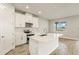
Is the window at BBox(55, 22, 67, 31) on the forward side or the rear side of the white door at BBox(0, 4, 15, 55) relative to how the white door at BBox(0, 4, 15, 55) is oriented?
on the forward side

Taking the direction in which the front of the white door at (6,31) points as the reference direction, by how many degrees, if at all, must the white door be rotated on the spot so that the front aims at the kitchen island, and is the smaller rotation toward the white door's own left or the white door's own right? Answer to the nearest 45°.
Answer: approximately 45° to the white door's own left

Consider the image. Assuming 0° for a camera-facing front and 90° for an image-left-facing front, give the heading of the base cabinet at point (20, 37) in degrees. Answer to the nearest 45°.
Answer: approximately 315°

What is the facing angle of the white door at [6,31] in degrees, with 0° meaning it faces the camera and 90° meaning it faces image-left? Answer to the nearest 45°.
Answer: approximately 315°

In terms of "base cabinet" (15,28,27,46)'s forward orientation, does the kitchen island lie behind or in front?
in front
